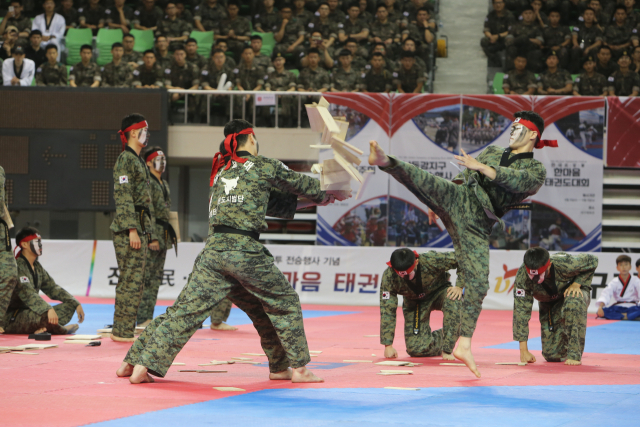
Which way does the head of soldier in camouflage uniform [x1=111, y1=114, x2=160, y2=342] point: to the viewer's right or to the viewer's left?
to the viewer's right

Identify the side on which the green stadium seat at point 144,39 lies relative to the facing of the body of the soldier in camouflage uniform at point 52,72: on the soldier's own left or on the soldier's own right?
on the soldier's own left

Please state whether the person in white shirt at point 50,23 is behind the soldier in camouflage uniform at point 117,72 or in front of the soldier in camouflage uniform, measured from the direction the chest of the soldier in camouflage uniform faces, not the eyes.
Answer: behind

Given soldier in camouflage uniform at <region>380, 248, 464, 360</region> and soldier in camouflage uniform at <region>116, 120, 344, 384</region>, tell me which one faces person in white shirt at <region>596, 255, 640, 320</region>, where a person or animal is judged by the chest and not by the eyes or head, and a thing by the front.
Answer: soldier in camouflage uniform at <region>116, 120, 344, 384</region>

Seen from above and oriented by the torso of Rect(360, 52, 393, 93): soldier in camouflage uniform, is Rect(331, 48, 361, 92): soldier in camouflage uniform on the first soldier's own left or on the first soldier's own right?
on the first soldier's own right

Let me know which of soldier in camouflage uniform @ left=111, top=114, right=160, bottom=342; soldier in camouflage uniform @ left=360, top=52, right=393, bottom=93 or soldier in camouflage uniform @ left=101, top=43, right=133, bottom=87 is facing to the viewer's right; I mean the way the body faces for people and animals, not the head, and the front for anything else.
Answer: soldier in camouflage uniform @ left=111, top=114, right=160, bottom=342

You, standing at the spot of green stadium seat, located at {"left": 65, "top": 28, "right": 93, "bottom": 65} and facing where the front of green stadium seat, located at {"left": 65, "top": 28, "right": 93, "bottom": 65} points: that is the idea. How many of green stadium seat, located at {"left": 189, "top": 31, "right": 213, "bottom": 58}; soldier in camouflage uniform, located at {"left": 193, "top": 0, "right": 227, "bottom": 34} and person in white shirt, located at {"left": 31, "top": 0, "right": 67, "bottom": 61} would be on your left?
2

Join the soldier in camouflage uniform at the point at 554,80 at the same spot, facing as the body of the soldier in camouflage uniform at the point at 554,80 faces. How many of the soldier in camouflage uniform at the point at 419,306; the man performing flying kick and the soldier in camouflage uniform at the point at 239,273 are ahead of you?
3

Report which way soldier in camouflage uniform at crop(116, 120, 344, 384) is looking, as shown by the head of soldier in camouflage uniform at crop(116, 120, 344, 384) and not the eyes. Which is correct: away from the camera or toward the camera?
away from the camera

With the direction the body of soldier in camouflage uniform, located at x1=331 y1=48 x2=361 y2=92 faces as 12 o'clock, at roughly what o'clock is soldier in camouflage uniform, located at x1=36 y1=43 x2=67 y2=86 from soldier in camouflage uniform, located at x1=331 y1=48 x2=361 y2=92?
soldier in camouflage uniform, located at x1=36 y1=43 x2=67 y2=86 is roughly at 3 o'clock from soldier in camouflage uniform, located at x1=331 y1=48 x2=361 y2=92.

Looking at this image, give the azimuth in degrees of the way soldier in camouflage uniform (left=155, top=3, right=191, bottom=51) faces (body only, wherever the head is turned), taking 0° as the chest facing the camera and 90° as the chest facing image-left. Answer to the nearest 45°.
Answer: approximately 0°

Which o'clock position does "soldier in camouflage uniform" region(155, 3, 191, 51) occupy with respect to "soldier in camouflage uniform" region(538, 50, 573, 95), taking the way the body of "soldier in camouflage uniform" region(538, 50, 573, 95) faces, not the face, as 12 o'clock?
"soldier in camouflage uniform" region(155, 3, 191, 51) is roughly at 3 o'clock from "soldier in camouflage uniform" region(538, 50, 573, 95).
